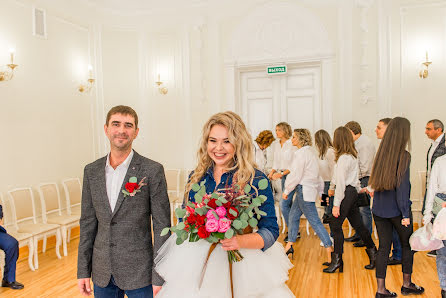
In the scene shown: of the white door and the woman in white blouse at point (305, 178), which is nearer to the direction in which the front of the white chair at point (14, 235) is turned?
the woman in white blouse

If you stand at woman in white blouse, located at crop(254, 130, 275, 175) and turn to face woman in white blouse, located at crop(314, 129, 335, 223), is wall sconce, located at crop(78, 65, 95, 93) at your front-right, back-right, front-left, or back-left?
back-right

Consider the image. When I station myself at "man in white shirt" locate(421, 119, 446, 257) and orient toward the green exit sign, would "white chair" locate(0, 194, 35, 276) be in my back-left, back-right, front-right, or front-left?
front-left

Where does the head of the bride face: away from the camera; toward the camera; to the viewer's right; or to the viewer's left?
toward the camera

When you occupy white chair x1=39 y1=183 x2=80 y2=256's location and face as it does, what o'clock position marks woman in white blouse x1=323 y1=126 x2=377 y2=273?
The woman in white blouse is roughly at 12 o'clock from the white chair.

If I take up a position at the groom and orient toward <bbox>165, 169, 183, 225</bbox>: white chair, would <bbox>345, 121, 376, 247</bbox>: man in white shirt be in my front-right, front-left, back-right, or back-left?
front-right

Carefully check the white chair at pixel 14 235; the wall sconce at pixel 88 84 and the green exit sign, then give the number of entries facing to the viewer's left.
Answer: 0

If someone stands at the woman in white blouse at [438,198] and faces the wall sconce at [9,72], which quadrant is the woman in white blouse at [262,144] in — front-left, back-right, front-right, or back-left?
front-right

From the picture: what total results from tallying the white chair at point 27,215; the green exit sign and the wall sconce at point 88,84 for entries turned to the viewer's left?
0

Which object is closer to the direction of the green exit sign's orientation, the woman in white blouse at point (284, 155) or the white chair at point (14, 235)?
the woman in white blouse

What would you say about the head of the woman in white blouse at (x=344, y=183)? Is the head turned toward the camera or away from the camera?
away from the camera

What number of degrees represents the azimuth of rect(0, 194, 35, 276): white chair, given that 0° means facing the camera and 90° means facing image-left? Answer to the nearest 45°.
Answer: approximately 315°

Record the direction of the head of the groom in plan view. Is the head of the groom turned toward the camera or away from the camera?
toward the camera
